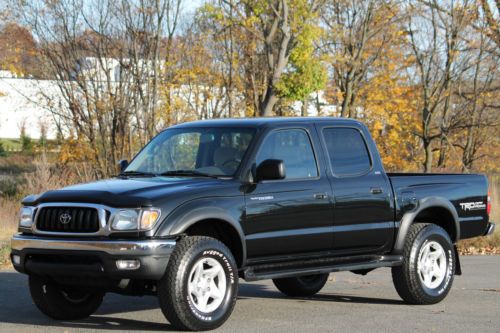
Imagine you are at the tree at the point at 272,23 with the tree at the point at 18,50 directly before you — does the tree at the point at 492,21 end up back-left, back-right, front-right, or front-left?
back-right

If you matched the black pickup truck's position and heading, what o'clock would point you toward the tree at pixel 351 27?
The tree is roughly at 5 o'clock from the black pickup truck.

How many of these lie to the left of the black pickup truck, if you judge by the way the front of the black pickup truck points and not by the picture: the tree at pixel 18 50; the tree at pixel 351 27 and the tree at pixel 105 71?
0

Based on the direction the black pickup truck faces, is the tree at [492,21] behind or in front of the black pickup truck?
behind

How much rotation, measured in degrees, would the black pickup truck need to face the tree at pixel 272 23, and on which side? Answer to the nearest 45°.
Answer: approximately 135° to its right

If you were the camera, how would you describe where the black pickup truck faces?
facing the viewer and to the left of the viewer

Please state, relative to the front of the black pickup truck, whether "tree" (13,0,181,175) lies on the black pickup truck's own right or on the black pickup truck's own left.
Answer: on the black pickup truck's own right

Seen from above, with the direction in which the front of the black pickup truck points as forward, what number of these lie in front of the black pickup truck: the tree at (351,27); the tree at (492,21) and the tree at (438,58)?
0
